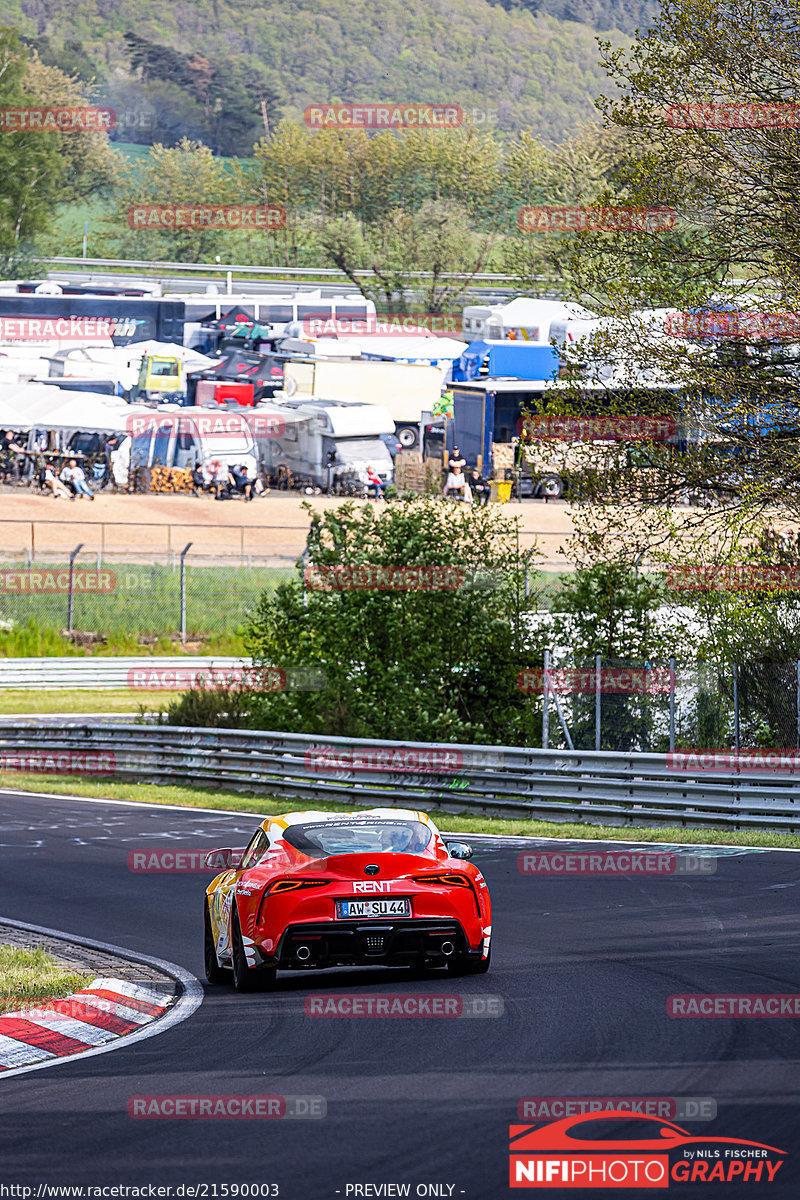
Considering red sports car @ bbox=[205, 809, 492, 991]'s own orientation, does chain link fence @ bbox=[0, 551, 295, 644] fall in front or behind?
in front

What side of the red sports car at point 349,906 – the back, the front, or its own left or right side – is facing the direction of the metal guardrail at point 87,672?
front

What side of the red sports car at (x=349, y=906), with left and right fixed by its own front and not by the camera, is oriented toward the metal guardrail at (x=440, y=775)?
front

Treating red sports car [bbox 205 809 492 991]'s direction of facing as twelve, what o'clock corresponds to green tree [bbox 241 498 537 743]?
The green tree is roughly at 12 o'clock from the red sports car.

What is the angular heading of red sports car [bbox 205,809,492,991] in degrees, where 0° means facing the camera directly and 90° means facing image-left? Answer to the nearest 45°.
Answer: approximately 180°

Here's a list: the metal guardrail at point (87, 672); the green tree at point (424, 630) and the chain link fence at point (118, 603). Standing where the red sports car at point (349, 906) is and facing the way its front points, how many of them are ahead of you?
3

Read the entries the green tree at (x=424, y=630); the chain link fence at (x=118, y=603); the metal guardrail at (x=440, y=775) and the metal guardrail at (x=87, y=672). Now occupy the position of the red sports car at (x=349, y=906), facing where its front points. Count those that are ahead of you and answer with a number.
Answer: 4
